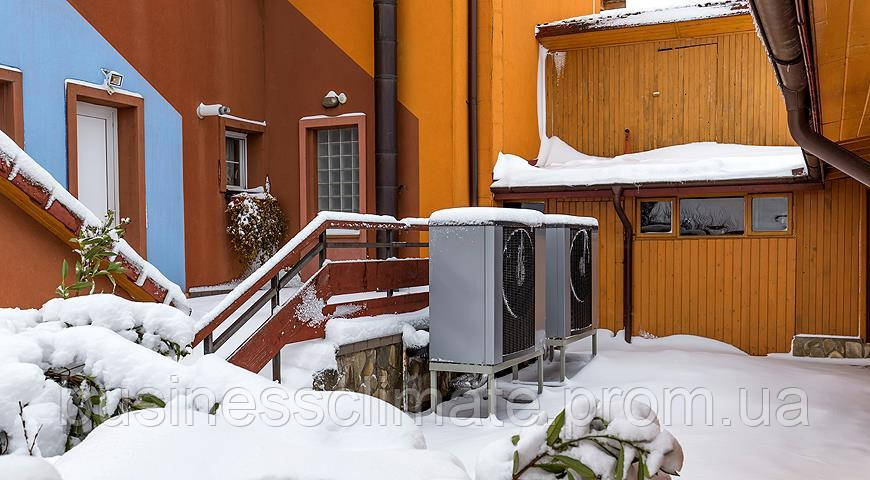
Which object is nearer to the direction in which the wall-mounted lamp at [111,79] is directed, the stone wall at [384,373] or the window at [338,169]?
the stone wall

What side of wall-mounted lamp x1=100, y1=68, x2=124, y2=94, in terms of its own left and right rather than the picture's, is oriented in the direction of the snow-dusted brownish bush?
left

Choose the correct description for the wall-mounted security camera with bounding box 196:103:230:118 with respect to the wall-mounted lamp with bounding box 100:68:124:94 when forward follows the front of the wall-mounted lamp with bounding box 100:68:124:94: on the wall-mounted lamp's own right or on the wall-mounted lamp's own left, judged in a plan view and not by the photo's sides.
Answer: on the wall-mounted lamp's own left

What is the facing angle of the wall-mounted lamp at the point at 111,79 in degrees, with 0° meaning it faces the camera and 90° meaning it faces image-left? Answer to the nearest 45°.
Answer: approximately 315°

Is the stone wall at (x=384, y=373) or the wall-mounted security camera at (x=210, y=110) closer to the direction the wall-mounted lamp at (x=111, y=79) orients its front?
the stone wall

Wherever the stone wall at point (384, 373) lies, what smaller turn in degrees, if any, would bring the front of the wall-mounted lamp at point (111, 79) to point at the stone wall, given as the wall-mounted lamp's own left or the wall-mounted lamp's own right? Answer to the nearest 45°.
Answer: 0° — it already faces it

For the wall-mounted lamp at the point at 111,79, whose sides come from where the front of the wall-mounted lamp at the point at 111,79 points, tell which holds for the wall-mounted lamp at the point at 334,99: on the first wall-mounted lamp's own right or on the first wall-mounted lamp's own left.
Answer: on the first wall-mounted lamp's own left
